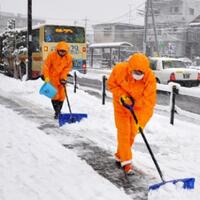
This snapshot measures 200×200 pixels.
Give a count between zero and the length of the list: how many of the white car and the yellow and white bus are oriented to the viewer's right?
0

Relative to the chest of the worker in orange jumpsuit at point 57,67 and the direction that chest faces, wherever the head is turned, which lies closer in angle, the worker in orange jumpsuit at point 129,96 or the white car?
the worker in orange jumpsuit

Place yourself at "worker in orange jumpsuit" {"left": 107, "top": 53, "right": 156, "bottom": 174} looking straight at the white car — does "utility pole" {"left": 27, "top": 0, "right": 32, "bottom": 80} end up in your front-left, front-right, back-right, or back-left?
front-left

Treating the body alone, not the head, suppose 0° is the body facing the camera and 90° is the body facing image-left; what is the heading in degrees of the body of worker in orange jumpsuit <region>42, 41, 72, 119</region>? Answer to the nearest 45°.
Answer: approximately 315°

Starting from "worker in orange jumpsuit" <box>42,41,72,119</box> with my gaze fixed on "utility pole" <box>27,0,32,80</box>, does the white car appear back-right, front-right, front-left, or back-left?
front-right

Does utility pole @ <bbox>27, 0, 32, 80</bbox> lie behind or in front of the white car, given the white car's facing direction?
in front

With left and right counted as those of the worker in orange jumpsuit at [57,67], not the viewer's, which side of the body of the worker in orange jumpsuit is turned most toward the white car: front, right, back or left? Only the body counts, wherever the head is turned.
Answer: left

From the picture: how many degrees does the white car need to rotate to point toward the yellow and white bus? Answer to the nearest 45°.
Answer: approximately 45° to its left

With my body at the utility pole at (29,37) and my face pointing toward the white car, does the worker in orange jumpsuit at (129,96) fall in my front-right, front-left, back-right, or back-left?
front-right
